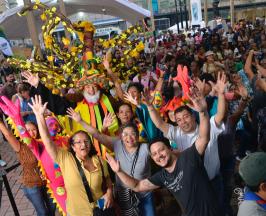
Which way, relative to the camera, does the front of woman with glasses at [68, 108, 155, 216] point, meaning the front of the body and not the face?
toward the camera

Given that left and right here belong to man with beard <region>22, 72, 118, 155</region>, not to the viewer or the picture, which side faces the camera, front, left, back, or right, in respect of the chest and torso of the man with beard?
front

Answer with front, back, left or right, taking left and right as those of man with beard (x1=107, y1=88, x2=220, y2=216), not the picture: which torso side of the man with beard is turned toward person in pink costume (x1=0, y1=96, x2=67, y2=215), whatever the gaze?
right

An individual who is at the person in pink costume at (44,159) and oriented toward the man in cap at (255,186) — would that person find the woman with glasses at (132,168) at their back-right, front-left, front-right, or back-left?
front-left

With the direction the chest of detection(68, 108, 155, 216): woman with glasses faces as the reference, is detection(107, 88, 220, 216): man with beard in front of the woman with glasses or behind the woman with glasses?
in front

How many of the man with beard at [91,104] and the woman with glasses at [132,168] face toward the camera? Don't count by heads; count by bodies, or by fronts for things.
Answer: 2

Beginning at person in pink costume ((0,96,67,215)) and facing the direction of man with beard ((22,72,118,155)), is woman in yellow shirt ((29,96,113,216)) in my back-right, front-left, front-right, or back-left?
back-right

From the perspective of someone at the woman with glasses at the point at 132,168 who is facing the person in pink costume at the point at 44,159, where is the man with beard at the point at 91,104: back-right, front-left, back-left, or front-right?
front-right

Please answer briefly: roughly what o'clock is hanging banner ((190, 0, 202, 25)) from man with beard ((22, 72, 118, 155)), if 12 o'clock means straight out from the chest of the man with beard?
The hanging banner is roughly at 7 o'clock from the man with beard.

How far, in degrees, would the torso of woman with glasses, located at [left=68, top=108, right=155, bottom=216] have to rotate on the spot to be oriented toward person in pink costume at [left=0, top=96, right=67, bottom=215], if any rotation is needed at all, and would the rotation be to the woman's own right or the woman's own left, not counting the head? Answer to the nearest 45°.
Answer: approximately 90° to the woman's own right

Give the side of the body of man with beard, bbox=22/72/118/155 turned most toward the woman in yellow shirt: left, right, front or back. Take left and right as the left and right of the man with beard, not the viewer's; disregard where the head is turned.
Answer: front

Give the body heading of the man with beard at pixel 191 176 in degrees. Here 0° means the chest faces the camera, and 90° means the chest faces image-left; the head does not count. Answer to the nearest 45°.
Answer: approximately 45°

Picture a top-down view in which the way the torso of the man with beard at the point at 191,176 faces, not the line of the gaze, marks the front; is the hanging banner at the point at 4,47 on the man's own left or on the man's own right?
on the man's own right

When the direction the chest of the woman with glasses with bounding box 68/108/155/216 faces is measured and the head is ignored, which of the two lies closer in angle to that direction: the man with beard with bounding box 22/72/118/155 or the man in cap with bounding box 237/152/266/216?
the man in cap
